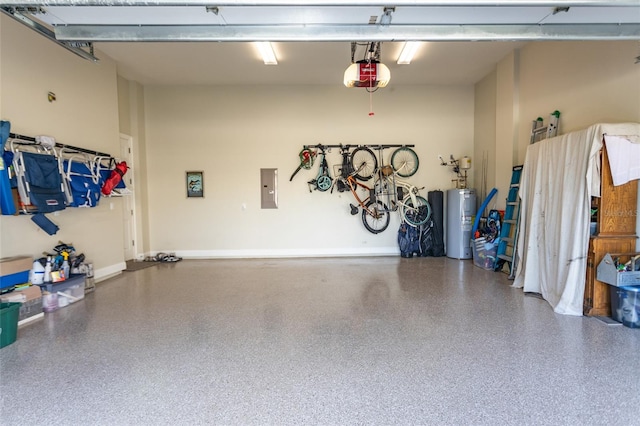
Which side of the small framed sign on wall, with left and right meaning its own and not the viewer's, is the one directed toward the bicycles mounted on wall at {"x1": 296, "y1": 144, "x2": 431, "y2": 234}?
left

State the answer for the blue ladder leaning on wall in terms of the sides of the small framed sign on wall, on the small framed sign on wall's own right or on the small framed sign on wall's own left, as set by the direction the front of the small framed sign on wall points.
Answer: on the small framed sign on wall's own left

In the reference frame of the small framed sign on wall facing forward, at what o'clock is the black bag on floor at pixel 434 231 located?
The black bag on floor is roughly at 10 o'clock from the small framed sign on wall.

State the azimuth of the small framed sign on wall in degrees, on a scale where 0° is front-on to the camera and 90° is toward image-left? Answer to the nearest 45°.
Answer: approximately 0°

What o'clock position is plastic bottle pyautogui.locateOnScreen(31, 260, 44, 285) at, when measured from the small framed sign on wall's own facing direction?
The plastic bottle is roughly at 1 o'clock from the small framed sign on wall.

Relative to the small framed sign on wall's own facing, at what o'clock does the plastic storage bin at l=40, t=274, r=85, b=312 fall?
The plastic storage bin is roughly at 1 o'clock from the small framed sign on wall.

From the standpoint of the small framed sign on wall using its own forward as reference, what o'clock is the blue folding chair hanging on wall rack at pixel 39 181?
The blue folding chair hanging on wall rack is roughly at 1 o'clock from the small framed sign on wall.

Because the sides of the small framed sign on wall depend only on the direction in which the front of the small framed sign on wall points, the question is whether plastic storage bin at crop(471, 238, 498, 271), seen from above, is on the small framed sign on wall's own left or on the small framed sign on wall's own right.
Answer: on the small framed sign on wall's own left

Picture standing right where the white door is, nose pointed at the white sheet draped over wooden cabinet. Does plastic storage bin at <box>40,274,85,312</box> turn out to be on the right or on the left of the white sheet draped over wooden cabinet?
right

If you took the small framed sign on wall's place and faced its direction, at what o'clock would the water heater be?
The water heater is roughly at 10 o'clock from the small framed sign on wall.
